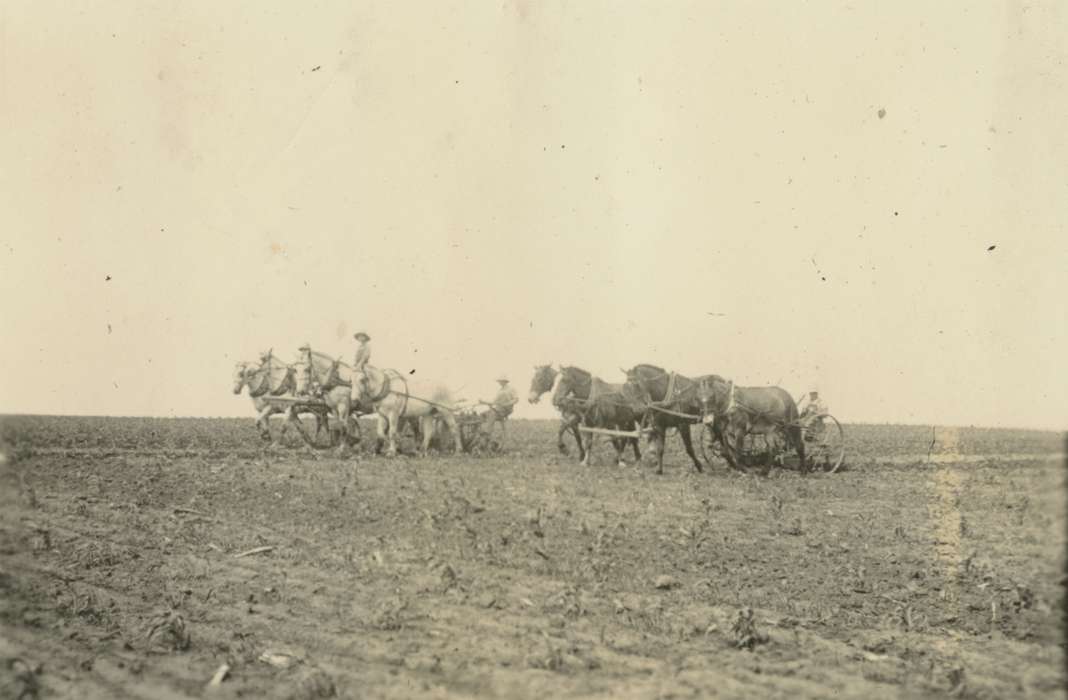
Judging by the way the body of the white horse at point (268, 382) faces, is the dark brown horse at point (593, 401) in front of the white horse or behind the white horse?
behind

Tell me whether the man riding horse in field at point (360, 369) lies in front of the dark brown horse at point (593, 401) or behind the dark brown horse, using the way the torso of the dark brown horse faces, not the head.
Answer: in front

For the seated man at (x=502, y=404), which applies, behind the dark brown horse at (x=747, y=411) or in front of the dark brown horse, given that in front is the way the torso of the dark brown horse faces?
in front

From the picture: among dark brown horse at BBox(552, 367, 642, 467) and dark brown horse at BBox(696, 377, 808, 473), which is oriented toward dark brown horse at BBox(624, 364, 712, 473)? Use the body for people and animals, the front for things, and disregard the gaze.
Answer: dark brown horse at BBox(696, 377, 808, 473)

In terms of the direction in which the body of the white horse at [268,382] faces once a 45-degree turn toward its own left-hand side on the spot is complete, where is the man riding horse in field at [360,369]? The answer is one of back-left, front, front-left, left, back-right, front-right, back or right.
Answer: left

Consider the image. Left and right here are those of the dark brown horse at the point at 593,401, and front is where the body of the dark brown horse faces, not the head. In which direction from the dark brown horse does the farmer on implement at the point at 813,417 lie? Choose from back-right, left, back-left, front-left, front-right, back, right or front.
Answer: back

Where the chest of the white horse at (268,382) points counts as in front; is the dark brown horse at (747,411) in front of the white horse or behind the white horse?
behind

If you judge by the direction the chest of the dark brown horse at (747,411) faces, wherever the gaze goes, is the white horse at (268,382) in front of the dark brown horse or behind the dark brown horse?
in front

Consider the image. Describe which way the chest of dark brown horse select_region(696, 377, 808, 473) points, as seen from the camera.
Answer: to the viewer's left

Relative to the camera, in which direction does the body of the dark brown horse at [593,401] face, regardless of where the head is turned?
to the viewer's left

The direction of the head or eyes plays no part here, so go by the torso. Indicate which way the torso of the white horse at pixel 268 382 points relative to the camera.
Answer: to the viewer's left
